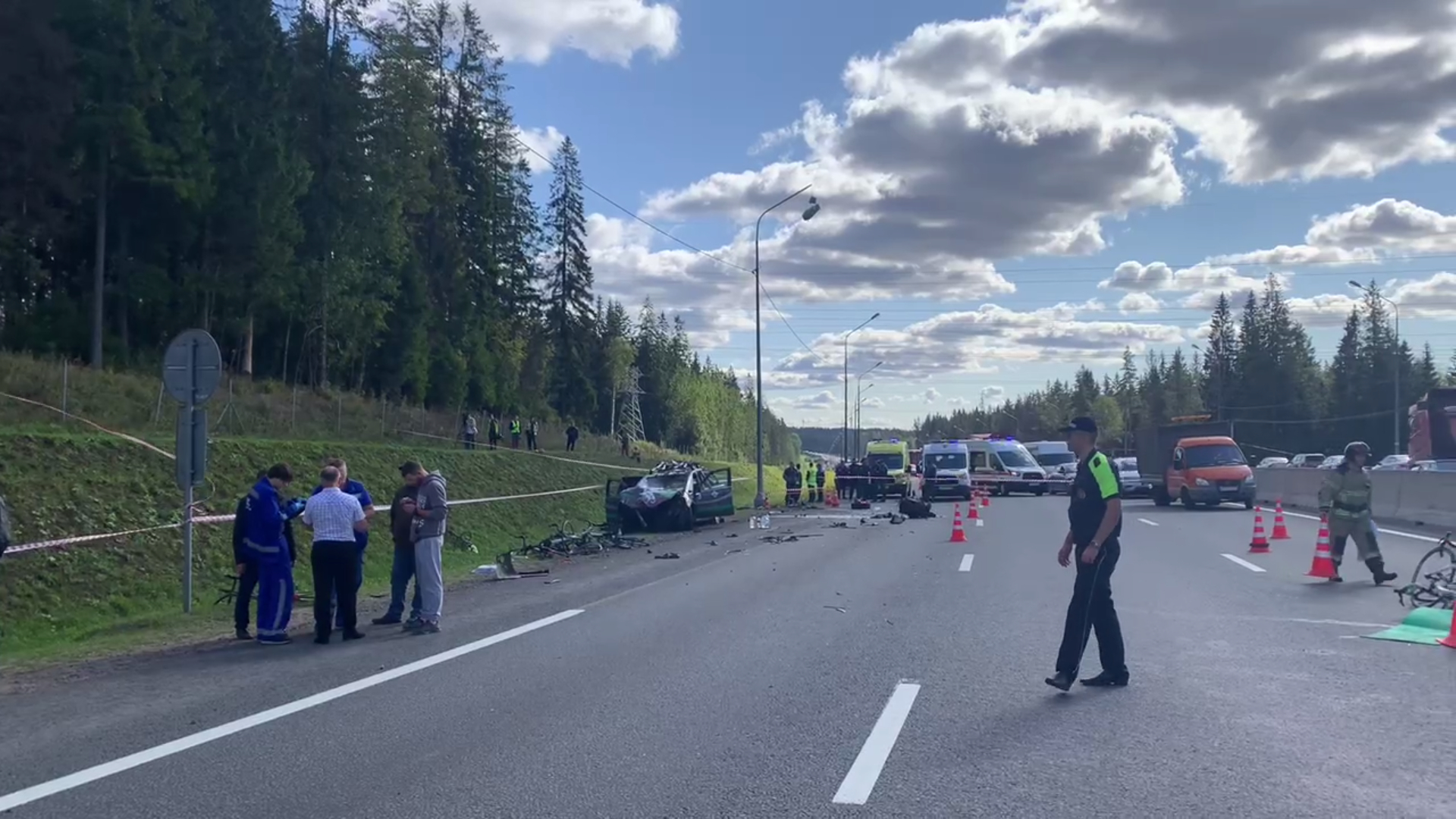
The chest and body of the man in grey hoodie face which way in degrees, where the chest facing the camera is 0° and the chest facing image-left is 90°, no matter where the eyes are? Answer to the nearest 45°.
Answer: approximately 90°

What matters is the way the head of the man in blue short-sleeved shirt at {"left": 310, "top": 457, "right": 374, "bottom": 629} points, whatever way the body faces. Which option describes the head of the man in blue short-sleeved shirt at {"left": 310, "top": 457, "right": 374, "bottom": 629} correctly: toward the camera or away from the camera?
toward the camera

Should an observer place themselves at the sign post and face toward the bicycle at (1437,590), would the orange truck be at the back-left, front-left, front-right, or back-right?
front-left

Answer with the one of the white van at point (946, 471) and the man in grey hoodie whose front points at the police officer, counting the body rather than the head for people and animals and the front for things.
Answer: the white van

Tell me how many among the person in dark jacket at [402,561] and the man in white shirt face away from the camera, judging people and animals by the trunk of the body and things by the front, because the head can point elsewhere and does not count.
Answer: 1

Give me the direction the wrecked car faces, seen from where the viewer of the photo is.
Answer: facing the viewer and to the left of the viewer

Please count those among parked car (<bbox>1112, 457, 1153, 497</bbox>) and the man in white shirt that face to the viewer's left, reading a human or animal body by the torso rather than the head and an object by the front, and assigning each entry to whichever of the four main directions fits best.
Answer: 0

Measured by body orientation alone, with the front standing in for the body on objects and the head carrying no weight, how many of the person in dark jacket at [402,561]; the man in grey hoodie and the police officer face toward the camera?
0

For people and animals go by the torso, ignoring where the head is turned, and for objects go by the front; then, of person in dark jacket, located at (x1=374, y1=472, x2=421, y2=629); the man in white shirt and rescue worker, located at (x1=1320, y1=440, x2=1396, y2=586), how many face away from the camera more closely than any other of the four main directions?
1

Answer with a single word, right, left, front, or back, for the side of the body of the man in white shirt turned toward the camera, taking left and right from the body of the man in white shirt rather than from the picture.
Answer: back

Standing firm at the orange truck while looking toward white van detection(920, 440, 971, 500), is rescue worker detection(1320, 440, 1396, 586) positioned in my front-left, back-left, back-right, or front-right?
back-left

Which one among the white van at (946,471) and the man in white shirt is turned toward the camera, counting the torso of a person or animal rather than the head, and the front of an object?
the white van

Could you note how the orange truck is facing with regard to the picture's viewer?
facing the viewer and to the right of the viewer

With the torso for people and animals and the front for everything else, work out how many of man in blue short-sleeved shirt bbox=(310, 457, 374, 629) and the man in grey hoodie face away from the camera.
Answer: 0

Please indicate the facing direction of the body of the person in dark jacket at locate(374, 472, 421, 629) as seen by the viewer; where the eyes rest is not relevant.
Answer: to the viewer's left

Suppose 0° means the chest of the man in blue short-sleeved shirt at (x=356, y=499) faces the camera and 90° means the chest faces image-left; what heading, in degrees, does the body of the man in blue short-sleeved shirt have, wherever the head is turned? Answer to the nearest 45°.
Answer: approximately 45°

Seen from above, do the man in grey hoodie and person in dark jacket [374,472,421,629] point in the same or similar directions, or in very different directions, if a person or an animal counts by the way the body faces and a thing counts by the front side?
same or similar directions

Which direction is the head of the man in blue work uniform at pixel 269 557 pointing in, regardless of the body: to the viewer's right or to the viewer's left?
to the viewer's right
